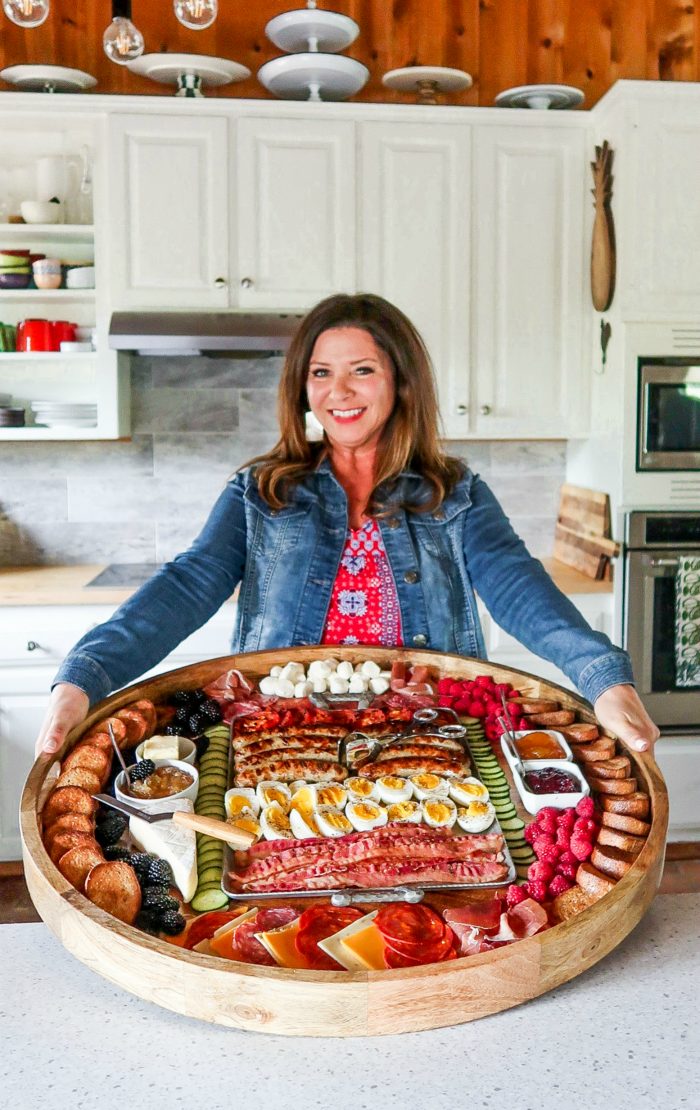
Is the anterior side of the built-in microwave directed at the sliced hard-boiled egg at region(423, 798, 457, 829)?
yes

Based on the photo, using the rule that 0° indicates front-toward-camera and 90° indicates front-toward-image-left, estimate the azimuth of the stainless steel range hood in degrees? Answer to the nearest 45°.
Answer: approximately 0°

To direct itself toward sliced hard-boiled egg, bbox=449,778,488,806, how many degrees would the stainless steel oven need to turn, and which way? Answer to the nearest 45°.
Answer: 0° — it already faces it

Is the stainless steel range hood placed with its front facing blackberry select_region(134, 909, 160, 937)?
yes

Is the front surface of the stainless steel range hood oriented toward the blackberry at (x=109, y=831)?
yes

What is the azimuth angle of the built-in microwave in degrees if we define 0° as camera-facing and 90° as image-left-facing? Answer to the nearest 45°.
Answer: approximately 0°
